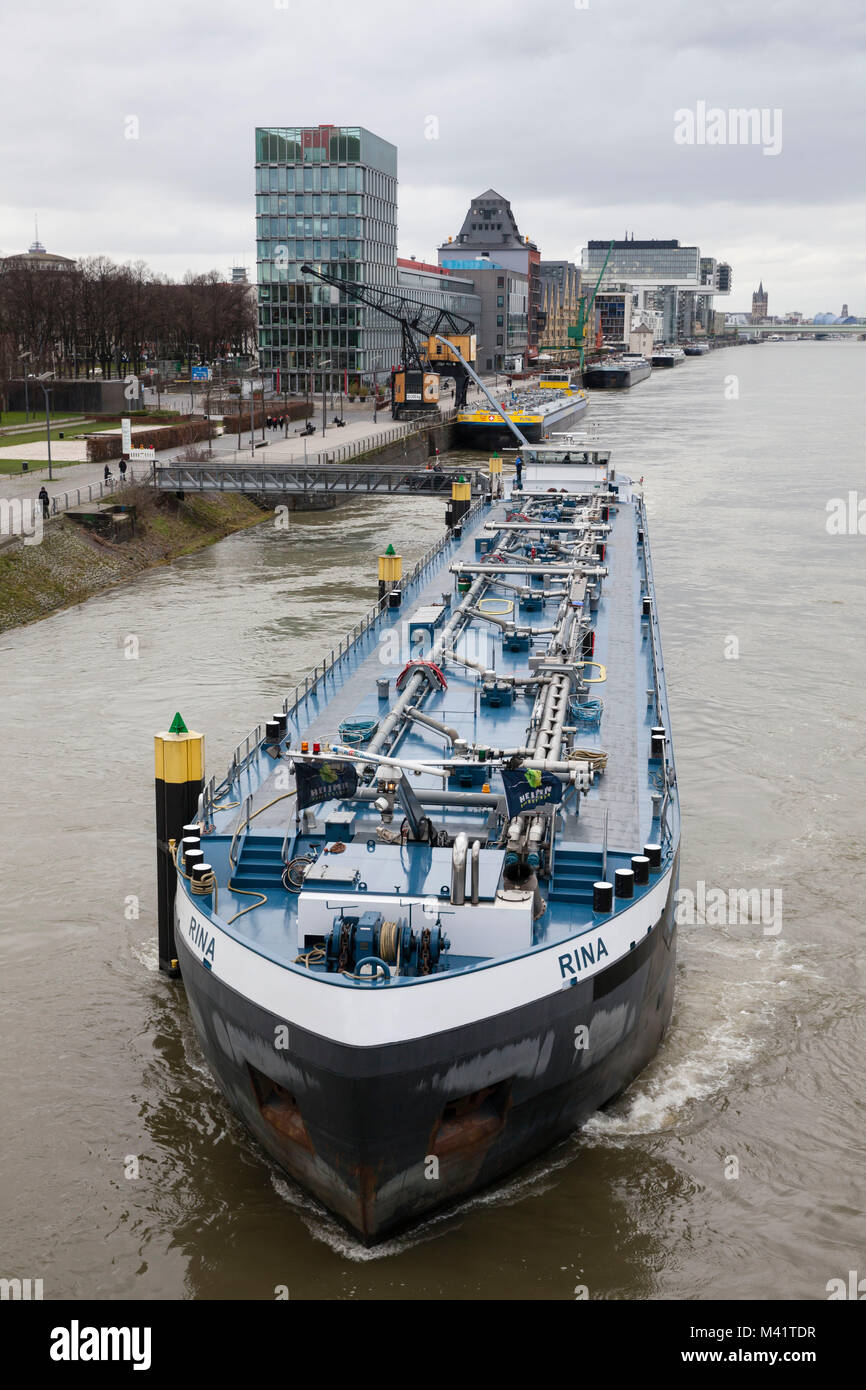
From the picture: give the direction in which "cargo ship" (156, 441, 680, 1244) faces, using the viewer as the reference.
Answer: facing the viewer

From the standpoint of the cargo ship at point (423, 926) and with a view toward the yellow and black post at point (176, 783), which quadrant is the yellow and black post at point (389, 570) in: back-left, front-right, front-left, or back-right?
front-right

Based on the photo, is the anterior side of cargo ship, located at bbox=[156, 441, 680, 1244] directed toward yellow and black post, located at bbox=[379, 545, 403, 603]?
no
